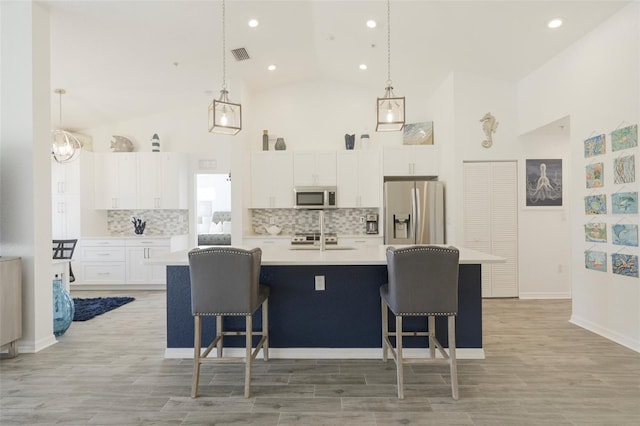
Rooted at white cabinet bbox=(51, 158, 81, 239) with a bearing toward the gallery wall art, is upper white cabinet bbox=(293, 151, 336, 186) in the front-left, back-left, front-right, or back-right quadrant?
front-left

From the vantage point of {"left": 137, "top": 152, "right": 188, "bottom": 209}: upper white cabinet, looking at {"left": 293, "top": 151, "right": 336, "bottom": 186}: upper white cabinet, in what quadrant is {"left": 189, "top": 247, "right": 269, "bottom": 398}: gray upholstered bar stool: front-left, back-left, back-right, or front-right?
front-right

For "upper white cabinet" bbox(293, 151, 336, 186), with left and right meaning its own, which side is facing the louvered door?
left

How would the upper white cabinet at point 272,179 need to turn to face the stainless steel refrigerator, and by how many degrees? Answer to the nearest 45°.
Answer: approximately 90° to its left

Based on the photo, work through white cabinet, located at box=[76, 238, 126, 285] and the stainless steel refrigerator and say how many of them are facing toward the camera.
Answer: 2

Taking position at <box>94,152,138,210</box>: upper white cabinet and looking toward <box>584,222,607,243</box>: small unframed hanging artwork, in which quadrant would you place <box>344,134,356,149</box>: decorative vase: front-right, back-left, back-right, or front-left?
front-left

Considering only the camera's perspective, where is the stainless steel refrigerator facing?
facing the viewer

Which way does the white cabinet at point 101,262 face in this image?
toward the camera

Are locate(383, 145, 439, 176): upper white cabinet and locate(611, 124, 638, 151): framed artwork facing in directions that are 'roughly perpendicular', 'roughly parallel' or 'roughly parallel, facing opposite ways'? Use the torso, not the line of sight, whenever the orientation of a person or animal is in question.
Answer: roughly perpendicular

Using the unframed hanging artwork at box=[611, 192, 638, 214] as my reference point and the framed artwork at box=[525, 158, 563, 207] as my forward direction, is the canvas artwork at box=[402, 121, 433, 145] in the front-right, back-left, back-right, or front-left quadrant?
front-left

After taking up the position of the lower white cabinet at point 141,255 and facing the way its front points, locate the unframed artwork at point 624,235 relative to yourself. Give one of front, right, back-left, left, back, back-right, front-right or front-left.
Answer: front-left
